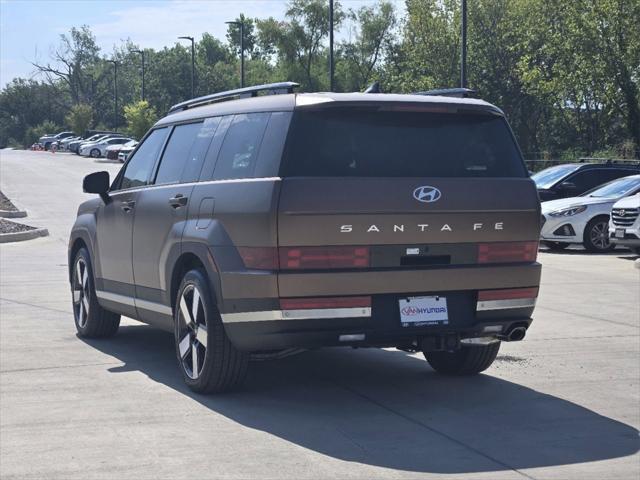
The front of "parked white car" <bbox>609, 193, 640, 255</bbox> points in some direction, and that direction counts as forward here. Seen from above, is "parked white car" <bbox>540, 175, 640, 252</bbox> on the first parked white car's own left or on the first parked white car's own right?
on the first parked white car's own right

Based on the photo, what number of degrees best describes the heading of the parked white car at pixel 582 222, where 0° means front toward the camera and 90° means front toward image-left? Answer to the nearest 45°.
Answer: approximately 45°

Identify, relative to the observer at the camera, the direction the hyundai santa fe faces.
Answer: facing away from the viewer and to the left of the viewer

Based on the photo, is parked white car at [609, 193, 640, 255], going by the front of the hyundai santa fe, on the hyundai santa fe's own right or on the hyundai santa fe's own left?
on the hyundai santa fe's own right

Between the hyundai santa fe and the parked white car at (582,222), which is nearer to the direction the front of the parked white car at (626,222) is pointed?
the hyundai santa fe

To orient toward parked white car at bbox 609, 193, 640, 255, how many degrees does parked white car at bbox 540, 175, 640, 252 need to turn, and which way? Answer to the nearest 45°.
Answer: approximately 90° to its left

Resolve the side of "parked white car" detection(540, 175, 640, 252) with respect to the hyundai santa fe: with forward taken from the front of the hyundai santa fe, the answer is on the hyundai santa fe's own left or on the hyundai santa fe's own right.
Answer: on the hyundai santa fe's own right

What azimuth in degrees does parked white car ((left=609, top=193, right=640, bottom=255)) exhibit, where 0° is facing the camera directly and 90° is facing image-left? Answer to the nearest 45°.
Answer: approximately 45°
